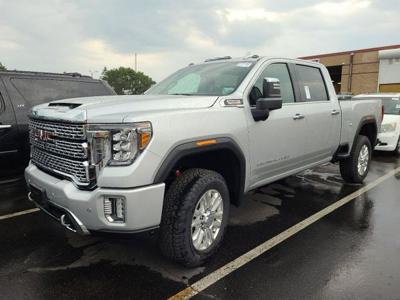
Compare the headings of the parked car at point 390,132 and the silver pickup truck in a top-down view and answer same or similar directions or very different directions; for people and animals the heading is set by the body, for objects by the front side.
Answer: same or similar directions

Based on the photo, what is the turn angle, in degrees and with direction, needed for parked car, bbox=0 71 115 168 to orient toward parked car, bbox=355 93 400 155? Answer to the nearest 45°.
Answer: approximately 180°

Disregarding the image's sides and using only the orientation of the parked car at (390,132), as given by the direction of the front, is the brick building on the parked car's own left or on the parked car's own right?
on the parked car's own right

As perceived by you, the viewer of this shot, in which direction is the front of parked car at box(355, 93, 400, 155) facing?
facing the viewer and to the left of the viewer

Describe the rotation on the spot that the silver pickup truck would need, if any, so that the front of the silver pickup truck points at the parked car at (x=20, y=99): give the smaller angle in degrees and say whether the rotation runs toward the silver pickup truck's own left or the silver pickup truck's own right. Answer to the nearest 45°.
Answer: approximately 90° to the silver pickup truck's own right

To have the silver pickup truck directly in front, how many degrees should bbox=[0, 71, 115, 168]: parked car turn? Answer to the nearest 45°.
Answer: approximately 135° to its left

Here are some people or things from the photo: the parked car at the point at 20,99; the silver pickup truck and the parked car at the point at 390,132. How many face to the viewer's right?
0

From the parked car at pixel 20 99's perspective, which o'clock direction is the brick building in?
The brick building is roughly at 5 o'clock from the parked car.

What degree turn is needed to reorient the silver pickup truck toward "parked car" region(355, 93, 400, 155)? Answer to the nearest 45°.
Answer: approximately 180°

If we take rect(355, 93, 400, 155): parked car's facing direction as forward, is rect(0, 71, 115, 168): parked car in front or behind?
in front

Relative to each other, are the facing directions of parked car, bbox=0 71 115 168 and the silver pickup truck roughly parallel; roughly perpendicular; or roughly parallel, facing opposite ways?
roughly parallel

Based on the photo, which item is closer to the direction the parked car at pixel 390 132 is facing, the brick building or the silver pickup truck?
the silver pickup truck

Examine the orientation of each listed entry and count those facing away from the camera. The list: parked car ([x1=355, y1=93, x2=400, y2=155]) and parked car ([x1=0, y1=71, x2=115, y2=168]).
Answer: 0

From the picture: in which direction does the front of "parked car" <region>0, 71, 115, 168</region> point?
to the viewer's left

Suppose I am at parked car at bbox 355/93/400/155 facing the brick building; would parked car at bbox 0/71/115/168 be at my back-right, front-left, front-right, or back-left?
back-left
